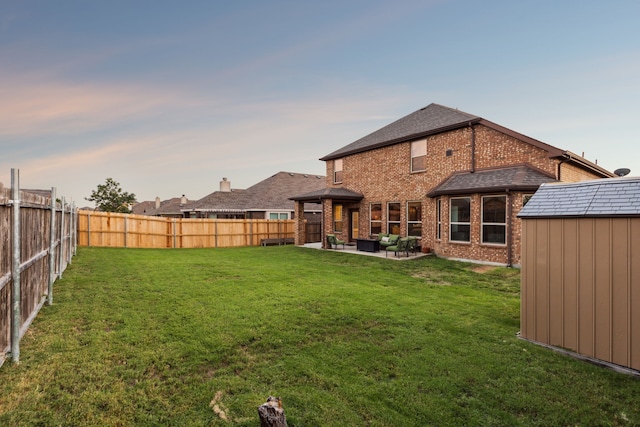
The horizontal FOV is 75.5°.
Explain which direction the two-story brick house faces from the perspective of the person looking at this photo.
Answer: facing away from the viewer and to the right of the viewer

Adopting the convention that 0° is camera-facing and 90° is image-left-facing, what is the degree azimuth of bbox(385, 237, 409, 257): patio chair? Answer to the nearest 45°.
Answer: approximately 90°

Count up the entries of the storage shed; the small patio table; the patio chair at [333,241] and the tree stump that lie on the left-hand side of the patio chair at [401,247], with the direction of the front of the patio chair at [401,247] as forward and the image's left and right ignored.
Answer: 2

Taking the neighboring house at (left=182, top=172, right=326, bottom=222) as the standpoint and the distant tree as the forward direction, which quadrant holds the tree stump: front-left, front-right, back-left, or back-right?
back-left

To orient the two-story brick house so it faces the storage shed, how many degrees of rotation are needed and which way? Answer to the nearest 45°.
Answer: approximately 135° to its right

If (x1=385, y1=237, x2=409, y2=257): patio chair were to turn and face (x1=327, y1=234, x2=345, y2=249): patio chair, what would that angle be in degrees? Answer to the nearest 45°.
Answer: approximately 45° to its right

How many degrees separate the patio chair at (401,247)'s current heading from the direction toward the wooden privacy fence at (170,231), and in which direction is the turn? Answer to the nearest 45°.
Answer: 0° — it already faces it

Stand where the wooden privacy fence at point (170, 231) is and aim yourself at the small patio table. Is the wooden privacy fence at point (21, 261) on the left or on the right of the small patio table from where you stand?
right

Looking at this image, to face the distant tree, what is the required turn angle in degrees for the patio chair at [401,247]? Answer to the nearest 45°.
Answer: approximately 45° to its right

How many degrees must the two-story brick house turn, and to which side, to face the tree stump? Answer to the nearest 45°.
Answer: approximately 135° to its right
